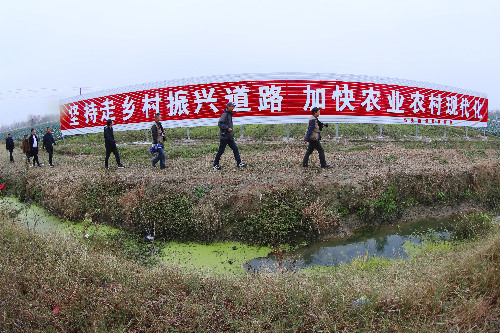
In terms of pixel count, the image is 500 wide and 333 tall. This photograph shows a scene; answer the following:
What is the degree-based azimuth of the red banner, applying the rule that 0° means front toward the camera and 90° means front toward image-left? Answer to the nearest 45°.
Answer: approximately 0°

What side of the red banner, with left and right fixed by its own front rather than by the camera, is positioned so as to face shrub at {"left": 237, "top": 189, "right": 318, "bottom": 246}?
front

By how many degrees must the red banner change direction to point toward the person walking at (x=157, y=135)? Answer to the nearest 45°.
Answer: approximately 45° to its right

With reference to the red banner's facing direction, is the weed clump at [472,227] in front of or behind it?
in front
